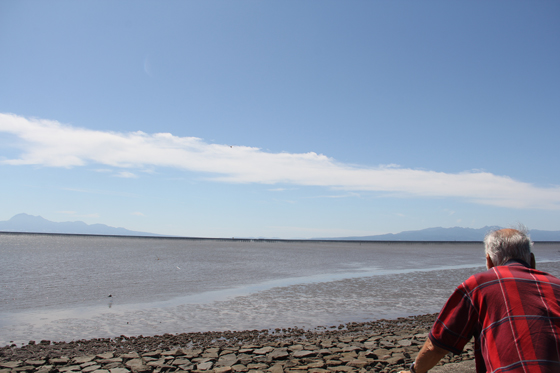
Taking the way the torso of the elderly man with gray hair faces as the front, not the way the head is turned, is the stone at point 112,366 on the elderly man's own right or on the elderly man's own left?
on the elderly man's own left

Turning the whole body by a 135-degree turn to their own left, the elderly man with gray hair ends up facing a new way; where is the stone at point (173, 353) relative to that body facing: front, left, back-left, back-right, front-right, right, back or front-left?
right

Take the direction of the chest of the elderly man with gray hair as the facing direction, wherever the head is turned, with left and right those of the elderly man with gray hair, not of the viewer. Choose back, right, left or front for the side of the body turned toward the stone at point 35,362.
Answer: left

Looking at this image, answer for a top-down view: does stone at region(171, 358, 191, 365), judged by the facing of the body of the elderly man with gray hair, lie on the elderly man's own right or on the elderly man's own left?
on the elderly man's own left

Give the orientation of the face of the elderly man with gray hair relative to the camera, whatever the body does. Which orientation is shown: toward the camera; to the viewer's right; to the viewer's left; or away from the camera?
away from the camera

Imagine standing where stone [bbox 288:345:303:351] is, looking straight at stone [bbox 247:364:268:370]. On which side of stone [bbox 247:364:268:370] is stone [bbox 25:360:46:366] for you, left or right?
right

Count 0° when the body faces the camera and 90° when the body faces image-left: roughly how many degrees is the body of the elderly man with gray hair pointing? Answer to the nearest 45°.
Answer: approximately 180°

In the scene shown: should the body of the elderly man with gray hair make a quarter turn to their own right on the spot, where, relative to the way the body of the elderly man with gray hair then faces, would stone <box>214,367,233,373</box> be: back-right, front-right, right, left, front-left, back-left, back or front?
back-left
